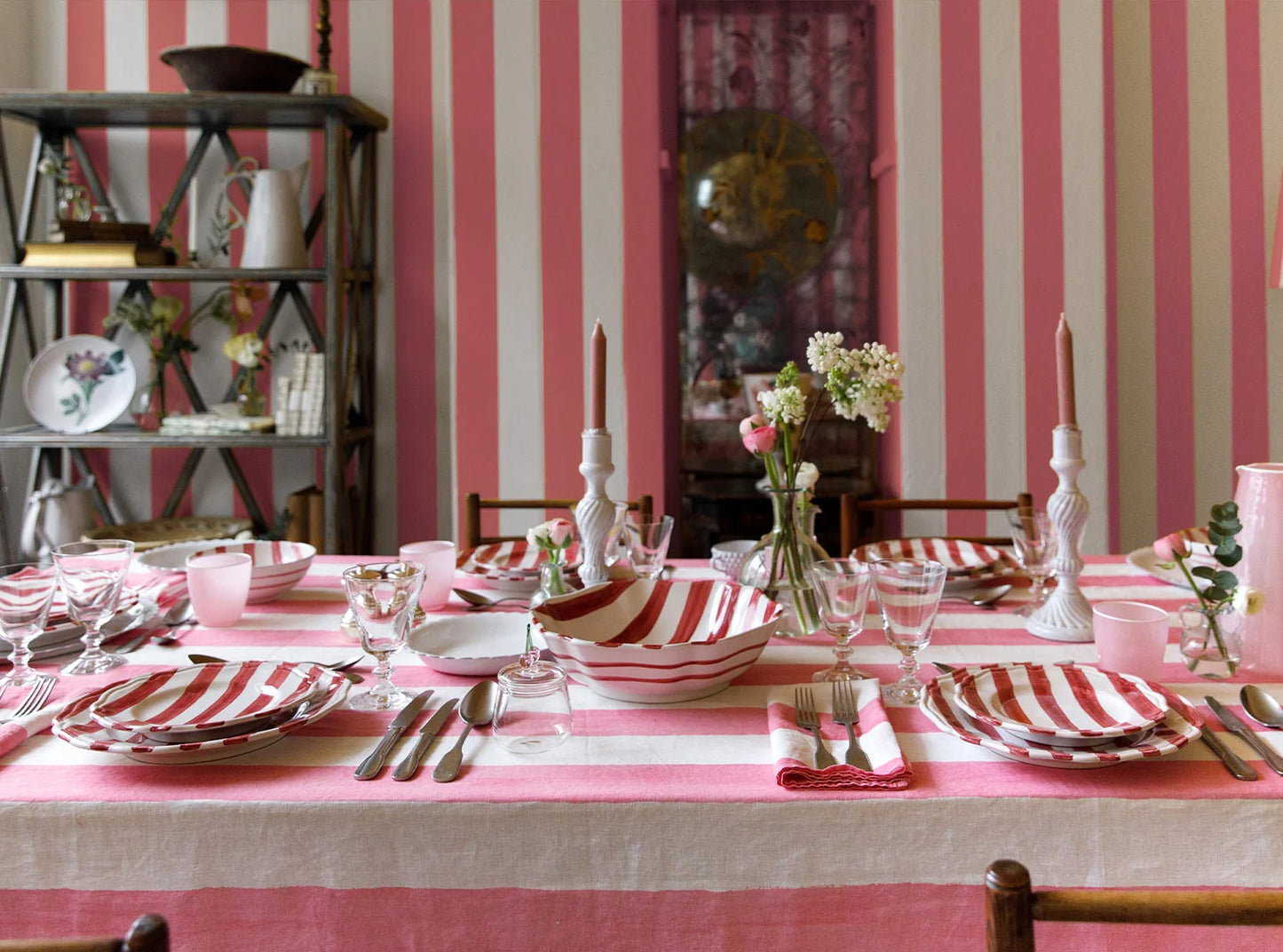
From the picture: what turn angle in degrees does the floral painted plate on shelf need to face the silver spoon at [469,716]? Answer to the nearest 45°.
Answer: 0° — it already faces it

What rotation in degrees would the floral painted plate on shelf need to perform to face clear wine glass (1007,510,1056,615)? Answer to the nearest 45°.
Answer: approximately 45° to its left

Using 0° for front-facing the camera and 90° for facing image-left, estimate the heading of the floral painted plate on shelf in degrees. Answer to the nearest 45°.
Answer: approximately 0°

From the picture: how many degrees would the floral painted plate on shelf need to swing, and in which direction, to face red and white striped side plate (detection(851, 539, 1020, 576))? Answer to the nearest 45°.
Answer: approximately 45° to its left

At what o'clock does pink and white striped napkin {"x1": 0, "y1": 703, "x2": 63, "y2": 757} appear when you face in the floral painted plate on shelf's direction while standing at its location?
The pink and white striped napkin is roughly at 12 o'clock from the floral painted plate on shelf.

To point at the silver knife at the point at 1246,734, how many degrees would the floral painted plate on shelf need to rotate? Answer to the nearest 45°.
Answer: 0° — it already faces it

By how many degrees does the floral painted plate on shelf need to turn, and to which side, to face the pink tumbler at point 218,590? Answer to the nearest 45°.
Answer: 0° — it already faces it

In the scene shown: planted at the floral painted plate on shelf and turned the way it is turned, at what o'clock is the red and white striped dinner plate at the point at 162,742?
The red and white striped dinner plate is roughly at 12 o'clock from the floral painted plate on shelf.
